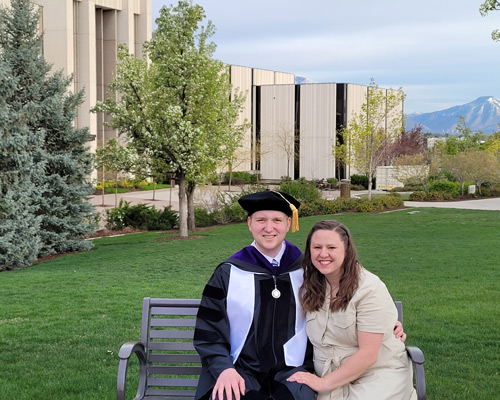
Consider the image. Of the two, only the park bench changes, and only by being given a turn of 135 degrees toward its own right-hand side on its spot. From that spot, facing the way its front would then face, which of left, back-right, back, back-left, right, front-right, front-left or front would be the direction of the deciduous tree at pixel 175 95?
front-right

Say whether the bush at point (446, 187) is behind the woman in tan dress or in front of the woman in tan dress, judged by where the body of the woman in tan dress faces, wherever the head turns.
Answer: behind

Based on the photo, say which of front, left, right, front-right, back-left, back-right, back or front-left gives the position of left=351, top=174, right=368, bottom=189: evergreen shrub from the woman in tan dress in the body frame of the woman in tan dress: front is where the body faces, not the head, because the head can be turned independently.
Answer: back-right

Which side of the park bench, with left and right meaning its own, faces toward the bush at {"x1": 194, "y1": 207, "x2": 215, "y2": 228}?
back

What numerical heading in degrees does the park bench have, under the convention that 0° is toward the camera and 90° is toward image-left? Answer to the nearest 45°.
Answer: approximately 0°

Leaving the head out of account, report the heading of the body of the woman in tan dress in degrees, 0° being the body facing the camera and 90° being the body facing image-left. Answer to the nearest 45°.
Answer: approximately 45°

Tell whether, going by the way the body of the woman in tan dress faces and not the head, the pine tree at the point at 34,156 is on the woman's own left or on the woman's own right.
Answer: on the woman's own right
